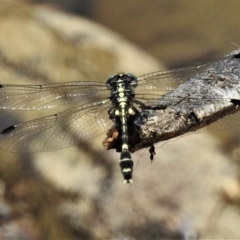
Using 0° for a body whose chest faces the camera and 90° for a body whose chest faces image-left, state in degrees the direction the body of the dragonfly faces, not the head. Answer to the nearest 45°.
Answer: approximately 180°
